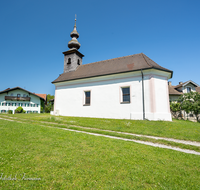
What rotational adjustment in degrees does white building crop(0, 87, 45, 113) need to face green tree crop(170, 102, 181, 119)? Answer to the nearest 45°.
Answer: approximately 45° to its left

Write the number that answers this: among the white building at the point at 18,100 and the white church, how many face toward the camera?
1

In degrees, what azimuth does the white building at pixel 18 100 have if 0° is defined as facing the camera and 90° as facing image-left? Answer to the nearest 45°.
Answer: approximately 0°

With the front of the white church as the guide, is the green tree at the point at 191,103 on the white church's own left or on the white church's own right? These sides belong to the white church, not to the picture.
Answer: on the white church's own right

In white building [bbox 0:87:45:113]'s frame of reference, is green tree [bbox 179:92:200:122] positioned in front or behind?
in front

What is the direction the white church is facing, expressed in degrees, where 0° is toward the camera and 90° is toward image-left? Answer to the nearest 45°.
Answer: approximately 135°

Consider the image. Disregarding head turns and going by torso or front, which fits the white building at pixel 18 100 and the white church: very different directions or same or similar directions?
very different directions
